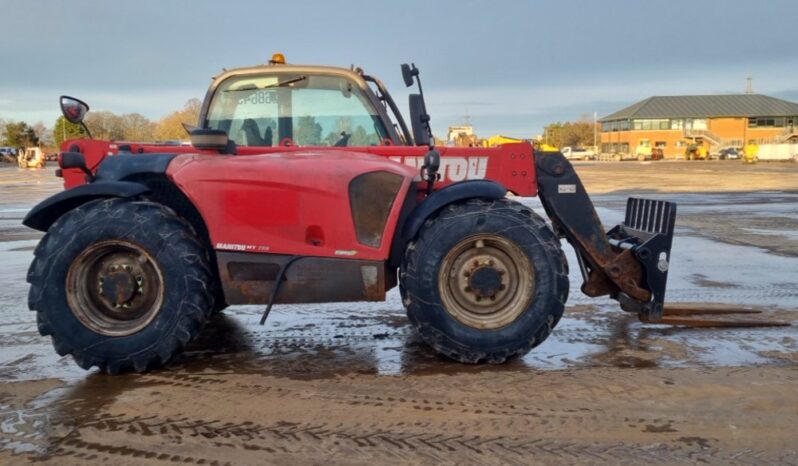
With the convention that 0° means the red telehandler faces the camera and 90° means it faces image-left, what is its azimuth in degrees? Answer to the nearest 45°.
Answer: approximately 270°
